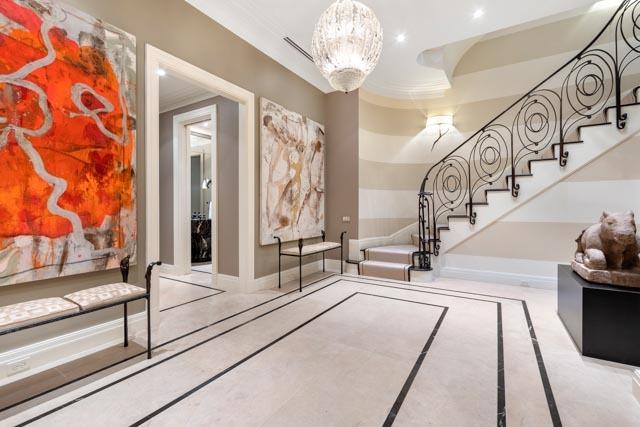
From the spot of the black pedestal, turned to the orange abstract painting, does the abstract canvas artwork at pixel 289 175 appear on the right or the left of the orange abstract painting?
right

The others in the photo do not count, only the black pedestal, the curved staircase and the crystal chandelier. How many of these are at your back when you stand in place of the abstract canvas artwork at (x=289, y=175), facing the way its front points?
0

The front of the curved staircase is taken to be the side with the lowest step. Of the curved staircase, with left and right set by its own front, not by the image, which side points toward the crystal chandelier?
front

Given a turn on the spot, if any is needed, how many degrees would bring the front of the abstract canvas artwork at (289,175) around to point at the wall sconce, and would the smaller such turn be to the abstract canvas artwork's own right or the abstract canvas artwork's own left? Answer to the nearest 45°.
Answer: approximately 45° to the abstract canvas artwork's own left

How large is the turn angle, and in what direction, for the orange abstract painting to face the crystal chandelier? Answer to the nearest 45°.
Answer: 0° — it already faces it

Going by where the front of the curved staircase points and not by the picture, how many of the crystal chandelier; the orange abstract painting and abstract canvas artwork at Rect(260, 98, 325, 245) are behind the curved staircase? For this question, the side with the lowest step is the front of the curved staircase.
0

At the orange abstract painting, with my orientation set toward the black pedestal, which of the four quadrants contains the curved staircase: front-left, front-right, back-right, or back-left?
front-left

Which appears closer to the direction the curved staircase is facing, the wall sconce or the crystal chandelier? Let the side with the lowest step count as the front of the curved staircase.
the crystal chandelier

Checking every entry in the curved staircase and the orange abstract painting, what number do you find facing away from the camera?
0

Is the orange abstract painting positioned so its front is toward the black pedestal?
yes

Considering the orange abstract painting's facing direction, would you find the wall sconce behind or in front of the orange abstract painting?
in front

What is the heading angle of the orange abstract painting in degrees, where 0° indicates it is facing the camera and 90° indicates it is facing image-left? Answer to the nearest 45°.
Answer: approximately 315°

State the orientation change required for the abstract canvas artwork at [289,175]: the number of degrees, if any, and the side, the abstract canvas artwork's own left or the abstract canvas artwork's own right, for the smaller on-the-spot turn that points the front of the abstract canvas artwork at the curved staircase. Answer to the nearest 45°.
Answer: approximately 45° to the abstract canvas artwork's own left

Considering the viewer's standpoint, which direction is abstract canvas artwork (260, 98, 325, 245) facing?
facing the viewer and to the right of the viewer

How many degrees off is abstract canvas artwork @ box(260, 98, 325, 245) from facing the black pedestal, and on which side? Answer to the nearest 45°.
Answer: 0° — it already faces it
